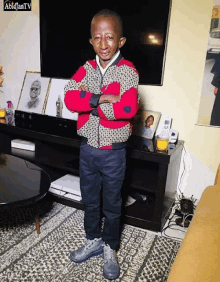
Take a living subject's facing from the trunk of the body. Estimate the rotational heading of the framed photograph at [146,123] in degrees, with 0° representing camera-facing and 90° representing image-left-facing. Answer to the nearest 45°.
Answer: approximately 45°

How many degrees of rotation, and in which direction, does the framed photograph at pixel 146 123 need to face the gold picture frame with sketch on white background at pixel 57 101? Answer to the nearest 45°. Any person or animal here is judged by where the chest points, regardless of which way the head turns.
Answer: approximately 45° to its right

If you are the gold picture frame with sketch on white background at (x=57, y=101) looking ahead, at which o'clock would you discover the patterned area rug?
The patterned area rug is roughly at 12 o'clock from the gold picture frame with sketch on white background.

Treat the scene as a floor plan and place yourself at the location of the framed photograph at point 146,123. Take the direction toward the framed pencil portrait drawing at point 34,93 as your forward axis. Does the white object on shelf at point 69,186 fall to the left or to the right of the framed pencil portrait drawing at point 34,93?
left

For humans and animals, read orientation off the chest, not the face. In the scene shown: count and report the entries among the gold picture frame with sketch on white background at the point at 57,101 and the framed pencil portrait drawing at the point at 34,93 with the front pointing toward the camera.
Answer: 2

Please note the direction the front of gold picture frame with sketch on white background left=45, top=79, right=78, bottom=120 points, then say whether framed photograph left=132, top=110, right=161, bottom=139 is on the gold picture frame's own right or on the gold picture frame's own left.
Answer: on the gold picture frame's own left

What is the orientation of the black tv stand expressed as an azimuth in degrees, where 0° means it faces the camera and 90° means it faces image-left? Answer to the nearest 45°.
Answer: approximately 45°

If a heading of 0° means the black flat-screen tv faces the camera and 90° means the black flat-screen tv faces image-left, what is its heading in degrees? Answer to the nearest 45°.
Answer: approximately 45°
